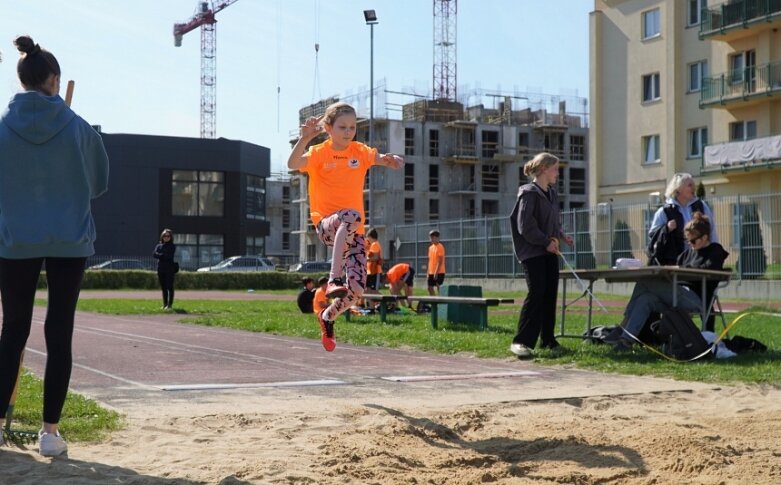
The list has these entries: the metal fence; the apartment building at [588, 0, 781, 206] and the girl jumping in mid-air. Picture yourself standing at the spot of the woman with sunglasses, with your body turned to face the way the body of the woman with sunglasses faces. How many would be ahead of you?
1

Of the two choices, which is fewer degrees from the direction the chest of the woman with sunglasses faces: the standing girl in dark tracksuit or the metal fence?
the standing girl in dark tracksuit

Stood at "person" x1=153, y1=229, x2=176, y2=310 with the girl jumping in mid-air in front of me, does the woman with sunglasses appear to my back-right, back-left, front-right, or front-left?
front-left

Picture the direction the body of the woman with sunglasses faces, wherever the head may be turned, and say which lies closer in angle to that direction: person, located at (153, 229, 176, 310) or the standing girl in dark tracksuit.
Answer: the standing girl in dark tracksuit

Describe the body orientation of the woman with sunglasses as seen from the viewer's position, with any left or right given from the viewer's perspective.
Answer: facing the viewer and to the left of the viewer

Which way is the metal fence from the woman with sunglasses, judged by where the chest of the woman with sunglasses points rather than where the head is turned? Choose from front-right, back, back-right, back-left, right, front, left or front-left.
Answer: back-right

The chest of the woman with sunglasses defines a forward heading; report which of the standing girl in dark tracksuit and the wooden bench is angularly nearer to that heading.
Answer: the standing girl in dark tracksuit

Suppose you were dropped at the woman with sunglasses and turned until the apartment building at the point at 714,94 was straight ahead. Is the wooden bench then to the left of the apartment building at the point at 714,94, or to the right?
left

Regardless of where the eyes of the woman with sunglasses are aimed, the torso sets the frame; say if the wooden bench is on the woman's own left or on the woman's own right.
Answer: on the woman's own right

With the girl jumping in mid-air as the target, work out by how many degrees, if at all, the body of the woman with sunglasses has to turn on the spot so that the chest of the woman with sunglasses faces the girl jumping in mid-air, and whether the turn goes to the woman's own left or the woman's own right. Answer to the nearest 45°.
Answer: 0° — they already face them

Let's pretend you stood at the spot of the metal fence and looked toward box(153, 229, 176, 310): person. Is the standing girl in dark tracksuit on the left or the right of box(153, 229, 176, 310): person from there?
left

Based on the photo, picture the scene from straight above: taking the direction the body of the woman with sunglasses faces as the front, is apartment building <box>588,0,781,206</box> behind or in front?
behind

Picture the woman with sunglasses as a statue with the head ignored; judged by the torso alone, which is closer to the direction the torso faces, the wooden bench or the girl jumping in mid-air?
the girl jumping in mid-air

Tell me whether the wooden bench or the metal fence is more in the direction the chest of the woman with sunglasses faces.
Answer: the wooden bench

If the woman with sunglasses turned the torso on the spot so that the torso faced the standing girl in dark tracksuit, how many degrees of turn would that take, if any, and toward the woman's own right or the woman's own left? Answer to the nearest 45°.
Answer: approximately 45° to the woman's own right

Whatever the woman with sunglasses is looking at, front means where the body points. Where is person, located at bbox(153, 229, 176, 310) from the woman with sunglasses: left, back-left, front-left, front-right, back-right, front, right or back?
right
